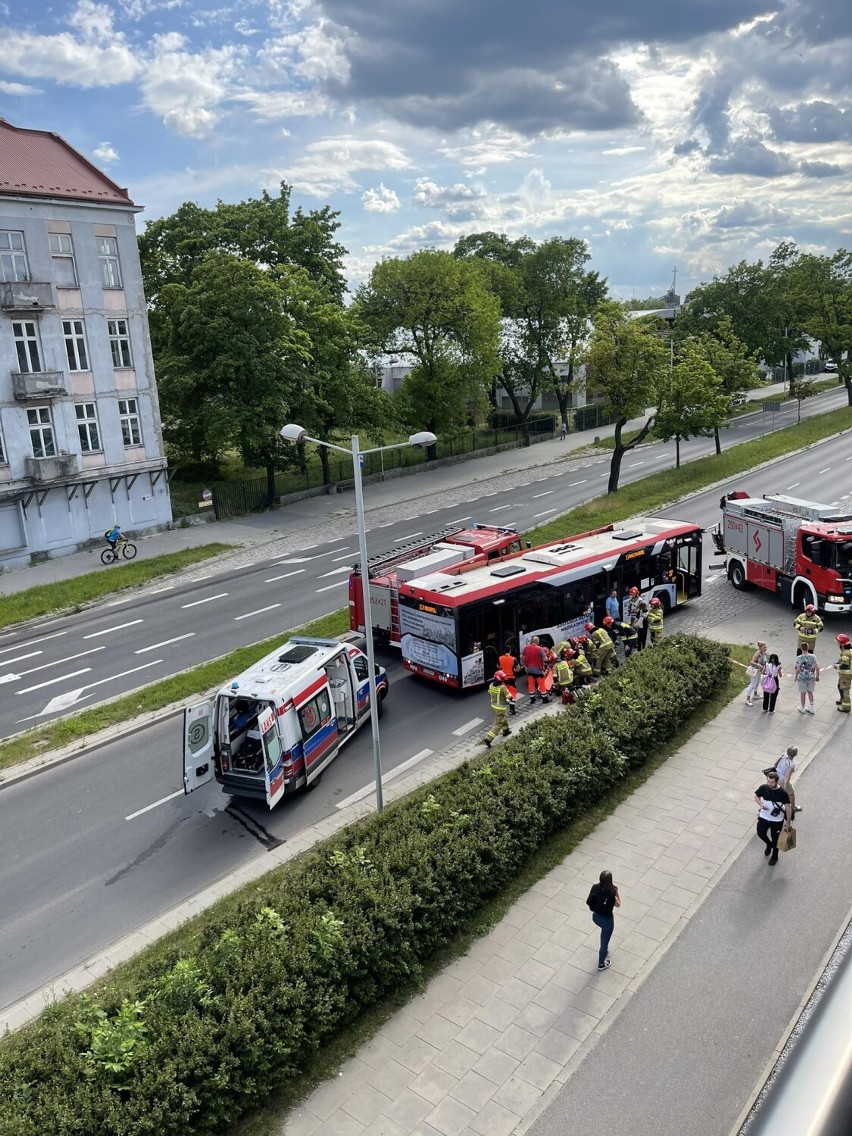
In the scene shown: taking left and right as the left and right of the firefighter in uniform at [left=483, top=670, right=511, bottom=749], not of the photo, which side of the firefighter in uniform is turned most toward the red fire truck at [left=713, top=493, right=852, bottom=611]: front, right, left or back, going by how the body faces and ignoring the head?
front

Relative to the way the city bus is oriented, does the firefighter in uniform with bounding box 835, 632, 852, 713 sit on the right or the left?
on its right

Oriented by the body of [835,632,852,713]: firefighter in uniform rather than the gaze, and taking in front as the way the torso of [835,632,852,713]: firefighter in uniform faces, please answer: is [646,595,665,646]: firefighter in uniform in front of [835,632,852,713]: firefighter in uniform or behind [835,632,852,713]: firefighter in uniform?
in front

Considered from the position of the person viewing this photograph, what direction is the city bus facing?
facing away from the viewer and to the right of the viewer

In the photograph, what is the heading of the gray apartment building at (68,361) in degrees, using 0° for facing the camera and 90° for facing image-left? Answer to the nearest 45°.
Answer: approximately 315°

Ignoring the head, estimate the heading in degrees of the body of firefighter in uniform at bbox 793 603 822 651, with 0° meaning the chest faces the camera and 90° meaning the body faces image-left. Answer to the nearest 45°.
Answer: approximately 0°

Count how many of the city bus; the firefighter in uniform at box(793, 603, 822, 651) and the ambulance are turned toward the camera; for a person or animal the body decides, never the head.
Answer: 1

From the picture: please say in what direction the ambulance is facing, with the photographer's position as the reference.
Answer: facing away from the viewer and to the right of the viewer

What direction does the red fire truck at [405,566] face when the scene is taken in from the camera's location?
facing away from the viewer and to the right of the viewer

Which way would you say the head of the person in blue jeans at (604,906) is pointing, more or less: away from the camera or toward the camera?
away from the camera

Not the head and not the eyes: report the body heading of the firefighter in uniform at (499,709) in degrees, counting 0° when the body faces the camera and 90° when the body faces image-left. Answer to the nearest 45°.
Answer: approximately 225°

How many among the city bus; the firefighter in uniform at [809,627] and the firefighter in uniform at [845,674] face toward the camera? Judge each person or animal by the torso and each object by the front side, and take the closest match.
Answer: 1

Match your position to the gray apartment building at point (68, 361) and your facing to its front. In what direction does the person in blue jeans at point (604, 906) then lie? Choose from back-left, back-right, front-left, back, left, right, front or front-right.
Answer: front-right

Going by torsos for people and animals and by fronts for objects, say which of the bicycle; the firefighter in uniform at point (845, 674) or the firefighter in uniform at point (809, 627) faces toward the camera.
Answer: the firefighter in uniform at point (809, 627)

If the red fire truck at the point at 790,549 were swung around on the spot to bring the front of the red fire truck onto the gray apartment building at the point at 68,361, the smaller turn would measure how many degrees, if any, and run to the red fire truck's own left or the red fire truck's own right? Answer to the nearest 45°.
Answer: approximately 135° to the red fire truck's own right
